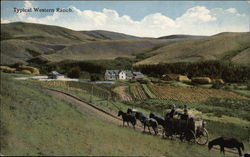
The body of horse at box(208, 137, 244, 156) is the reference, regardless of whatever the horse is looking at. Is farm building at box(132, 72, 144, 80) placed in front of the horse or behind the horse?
in front

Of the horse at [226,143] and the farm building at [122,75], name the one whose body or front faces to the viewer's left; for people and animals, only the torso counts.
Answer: the horse

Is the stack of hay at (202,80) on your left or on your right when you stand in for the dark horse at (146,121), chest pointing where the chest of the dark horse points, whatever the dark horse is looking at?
on your right

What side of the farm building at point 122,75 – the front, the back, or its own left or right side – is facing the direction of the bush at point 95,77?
right

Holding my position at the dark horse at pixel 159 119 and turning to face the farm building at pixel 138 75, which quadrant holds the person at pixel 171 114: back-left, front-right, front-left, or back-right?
back-right

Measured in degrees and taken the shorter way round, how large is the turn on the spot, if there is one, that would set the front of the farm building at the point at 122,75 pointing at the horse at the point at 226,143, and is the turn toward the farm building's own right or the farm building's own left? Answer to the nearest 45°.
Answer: approximately 45° to the farm building's own left

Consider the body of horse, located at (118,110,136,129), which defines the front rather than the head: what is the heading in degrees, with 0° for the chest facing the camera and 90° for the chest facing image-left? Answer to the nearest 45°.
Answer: approximately 135°

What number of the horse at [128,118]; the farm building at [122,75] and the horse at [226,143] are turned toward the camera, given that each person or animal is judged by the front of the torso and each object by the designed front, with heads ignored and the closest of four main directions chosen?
1

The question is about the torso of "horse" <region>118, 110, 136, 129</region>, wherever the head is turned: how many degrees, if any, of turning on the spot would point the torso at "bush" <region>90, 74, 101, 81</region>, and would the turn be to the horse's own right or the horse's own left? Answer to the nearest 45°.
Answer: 0° — it already faces it

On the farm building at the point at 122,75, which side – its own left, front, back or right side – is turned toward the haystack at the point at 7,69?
right

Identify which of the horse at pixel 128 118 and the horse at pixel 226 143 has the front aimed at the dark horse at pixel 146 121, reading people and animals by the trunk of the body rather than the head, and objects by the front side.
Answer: the horse at pixel 226 143

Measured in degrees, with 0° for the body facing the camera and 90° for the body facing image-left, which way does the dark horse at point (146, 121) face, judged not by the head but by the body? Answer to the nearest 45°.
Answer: approximately 135°

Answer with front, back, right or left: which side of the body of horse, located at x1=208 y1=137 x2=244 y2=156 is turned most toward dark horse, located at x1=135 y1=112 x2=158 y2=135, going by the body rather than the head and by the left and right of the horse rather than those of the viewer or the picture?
front

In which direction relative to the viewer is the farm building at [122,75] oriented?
toward the camera

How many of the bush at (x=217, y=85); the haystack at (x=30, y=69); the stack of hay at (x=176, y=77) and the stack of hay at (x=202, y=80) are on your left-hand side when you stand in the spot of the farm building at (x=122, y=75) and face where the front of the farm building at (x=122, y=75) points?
3

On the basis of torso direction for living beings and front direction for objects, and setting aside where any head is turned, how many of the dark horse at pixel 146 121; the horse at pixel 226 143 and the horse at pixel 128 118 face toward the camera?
0

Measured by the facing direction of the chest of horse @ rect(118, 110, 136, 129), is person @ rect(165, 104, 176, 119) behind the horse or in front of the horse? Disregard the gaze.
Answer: behind

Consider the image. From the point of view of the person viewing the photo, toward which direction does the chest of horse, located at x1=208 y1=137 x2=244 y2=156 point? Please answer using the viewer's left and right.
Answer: facing to the left of the viewer
